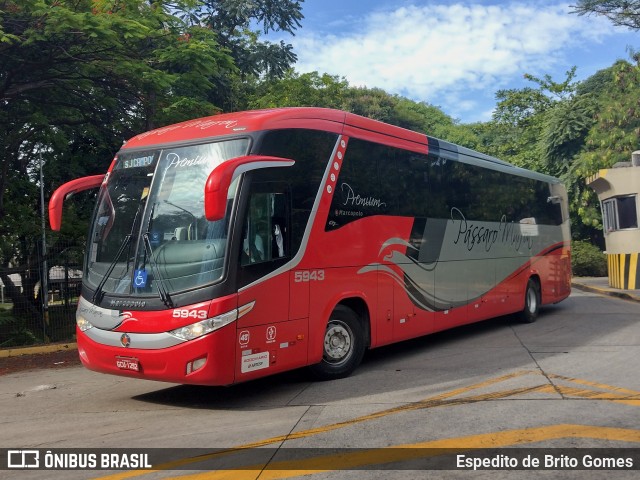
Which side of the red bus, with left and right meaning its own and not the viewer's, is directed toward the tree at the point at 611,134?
back

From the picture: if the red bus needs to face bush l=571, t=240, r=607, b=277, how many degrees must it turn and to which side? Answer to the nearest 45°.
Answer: approximately 180°

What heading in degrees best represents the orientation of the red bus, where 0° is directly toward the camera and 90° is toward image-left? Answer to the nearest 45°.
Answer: approximately 45°
